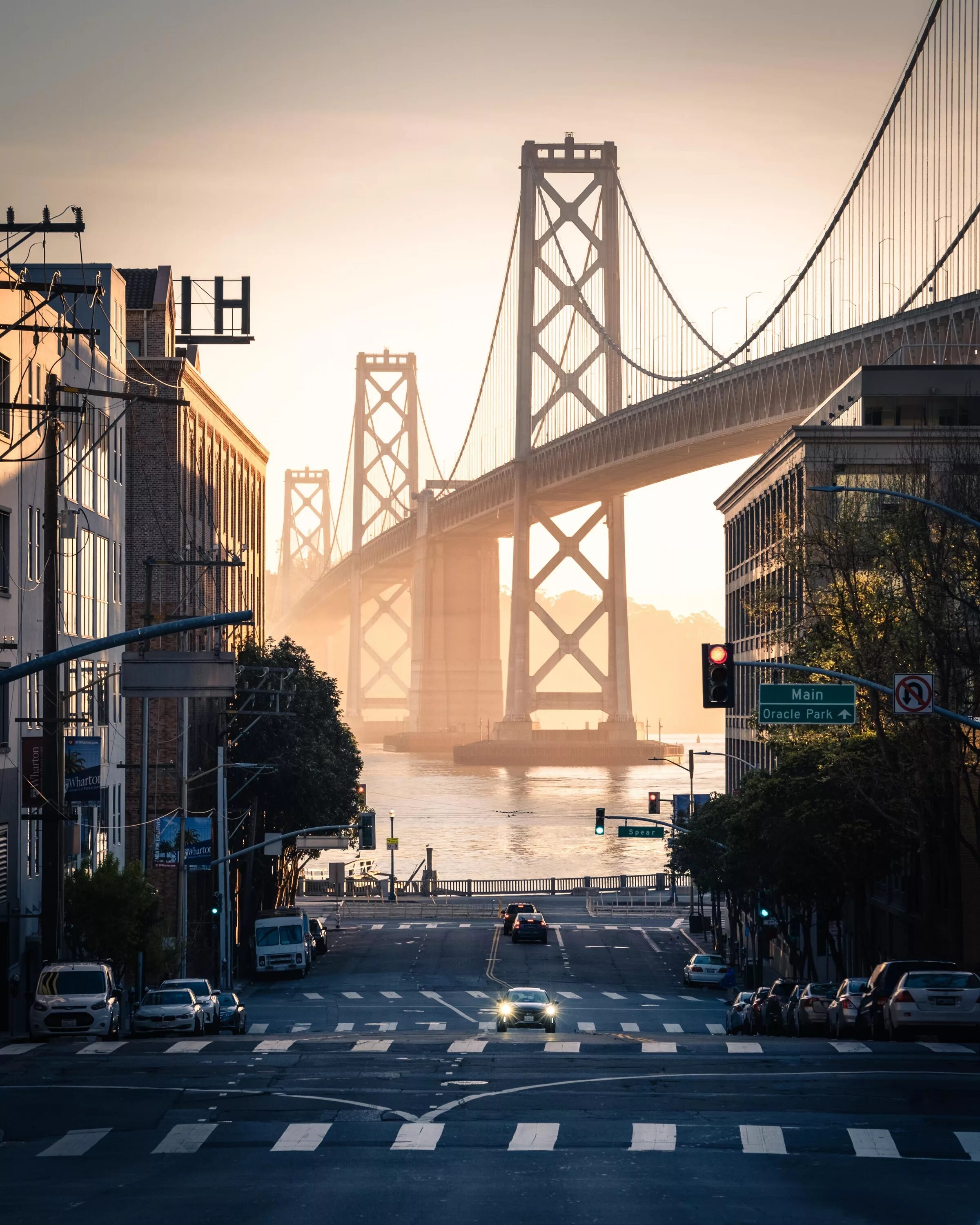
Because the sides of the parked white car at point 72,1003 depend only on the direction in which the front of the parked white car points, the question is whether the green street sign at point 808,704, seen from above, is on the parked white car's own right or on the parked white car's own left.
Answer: on the parked white car's own left

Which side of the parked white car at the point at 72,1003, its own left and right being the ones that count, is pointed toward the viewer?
front

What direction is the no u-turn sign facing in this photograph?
toward the camera

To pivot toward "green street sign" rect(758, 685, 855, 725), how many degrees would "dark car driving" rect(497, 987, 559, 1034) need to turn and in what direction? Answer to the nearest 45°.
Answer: approximately 45° to its left

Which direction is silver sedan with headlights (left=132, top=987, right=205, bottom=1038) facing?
toward the camera

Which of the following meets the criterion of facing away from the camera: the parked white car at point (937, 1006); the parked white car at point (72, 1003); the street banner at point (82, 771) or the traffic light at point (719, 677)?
the parked white car at point (937, 1006)
